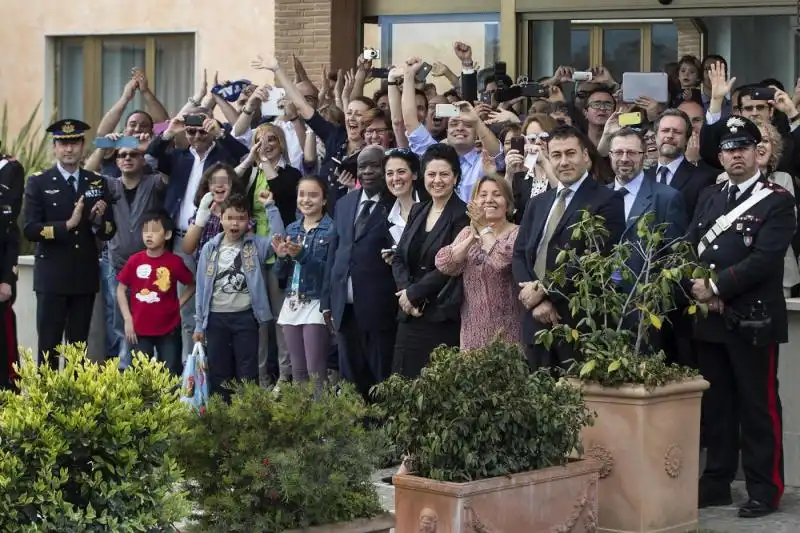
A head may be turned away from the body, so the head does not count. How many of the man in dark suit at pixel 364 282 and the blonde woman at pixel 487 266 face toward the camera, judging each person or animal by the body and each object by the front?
2

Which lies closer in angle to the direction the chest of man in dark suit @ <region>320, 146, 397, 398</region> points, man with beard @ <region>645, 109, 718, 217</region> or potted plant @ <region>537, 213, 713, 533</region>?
the potted plant

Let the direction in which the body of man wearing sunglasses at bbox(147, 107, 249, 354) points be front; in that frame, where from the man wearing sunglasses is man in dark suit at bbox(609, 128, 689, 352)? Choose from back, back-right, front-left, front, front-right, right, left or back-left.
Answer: front-left

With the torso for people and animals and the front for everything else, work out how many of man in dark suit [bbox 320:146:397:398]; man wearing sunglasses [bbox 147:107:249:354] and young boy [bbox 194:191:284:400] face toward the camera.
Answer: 3

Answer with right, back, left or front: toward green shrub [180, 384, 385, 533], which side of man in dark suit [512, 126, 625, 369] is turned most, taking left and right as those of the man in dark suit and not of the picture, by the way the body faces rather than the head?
front

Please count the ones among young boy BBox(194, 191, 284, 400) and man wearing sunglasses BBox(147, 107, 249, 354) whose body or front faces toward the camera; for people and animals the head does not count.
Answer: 2

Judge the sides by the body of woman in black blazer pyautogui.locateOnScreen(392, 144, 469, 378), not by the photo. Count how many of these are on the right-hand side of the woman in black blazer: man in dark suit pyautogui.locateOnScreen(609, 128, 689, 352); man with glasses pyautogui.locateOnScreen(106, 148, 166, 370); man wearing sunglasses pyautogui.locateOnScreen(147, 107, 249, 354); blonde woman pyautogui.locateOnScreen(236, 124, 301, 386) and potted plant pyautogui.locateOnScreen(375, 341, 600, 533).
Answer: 3

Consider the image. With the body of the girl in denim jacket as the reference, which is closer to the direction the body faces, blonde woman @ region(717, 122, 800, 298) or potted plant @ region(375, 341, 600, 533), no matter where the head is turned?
the potted plant

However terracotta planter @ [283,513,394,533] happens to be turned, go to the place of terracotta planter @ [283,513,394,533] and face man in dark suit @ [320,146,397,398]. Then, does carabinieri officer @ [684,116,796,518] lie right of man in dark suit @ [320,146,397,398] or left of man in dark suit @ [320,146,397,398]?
right

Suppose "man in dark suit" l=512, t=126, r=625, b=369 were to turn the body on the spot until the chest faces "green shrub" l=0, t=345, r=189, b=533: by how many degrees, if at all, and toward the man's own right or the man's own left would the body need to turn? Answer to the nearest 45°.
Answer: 0° — they already face it
